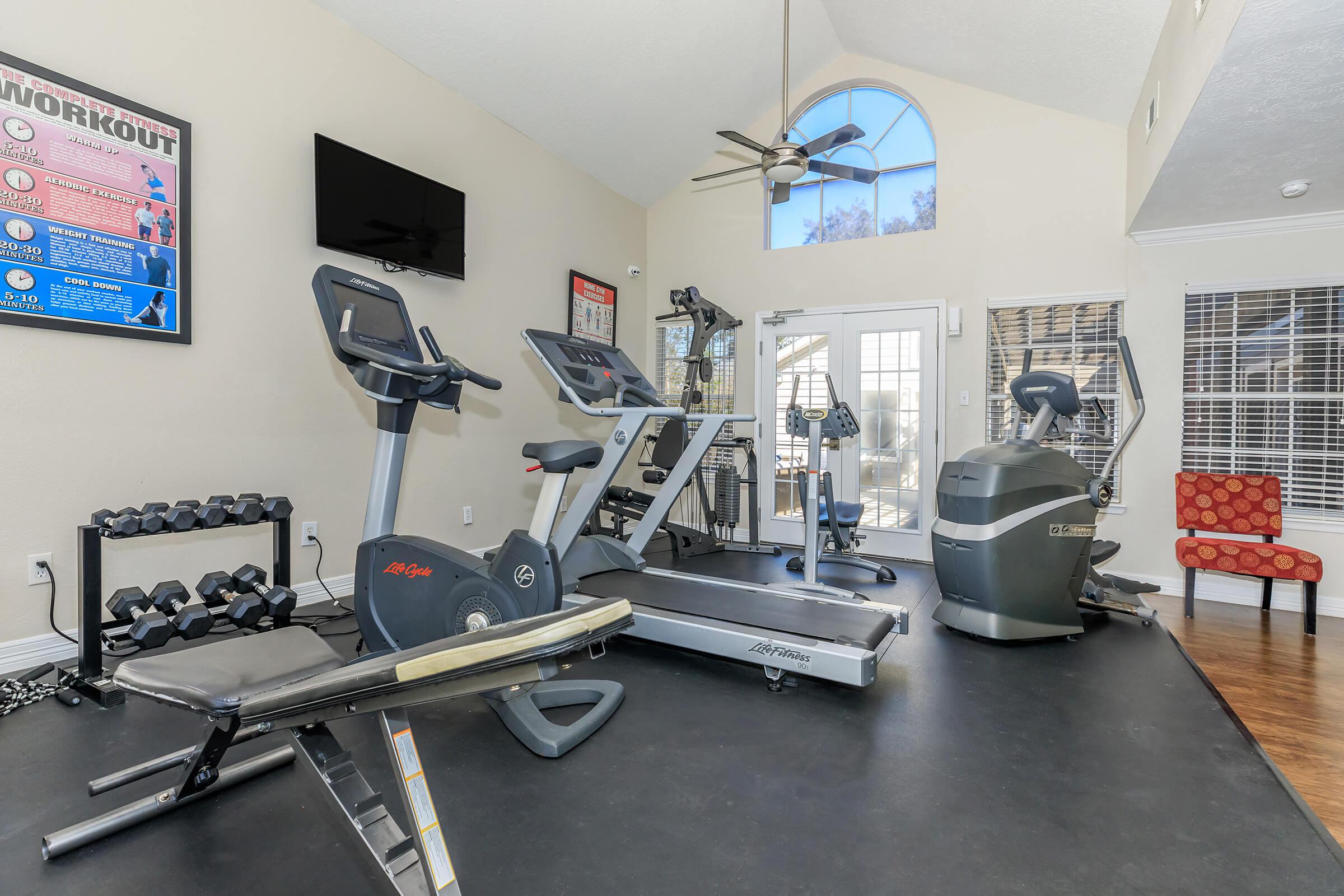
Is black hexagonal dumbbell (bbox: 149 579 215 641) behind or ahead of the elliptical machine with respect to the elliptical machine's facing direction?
ahead

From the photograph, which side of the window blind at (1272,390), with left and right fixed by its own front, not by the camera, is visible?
front

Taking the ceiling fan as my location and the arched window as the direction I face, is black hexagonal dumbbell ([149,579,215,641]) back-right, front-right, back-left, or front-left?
back-left

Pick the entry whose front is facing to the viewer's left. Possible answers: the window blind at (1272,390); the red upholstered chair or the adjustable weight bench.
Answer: the adjustable weight bench

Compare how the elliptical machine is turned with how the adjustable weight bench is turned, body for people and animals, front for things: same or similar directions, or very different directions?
same or similar directions

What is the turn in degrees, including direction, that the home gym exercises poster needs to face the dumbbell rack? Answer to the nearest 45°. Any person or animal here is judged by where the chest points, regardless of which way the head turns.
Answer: approximately 90° to its right

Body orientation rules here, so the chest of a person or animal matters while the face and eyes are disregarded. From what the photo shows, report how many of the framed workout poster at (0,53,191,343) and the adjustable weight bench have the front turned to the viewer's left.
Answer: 1

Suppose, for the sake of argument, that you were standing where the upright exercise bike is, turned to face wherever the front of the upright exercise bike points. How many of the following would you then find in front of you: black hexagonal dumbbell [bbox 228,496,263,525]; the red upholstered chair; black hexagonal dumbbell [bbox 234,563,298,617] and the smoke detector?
2

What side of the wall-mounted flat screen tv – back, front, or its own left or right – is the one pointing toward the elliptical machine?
front

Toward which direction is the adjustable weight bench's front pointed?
to the viewer's left

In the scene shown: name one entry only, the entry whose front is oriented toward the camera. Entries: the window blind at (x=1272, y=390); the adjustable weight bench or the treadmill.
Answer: the window blind

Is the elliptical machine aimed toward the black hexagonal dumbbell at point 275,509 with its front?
yes

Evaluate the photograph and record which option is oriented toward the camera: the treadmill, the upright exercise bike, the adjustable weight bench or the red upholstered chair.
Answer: the red upholstered chair

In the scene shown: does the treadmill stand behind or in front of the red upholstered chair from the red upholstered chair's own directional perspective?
in front
